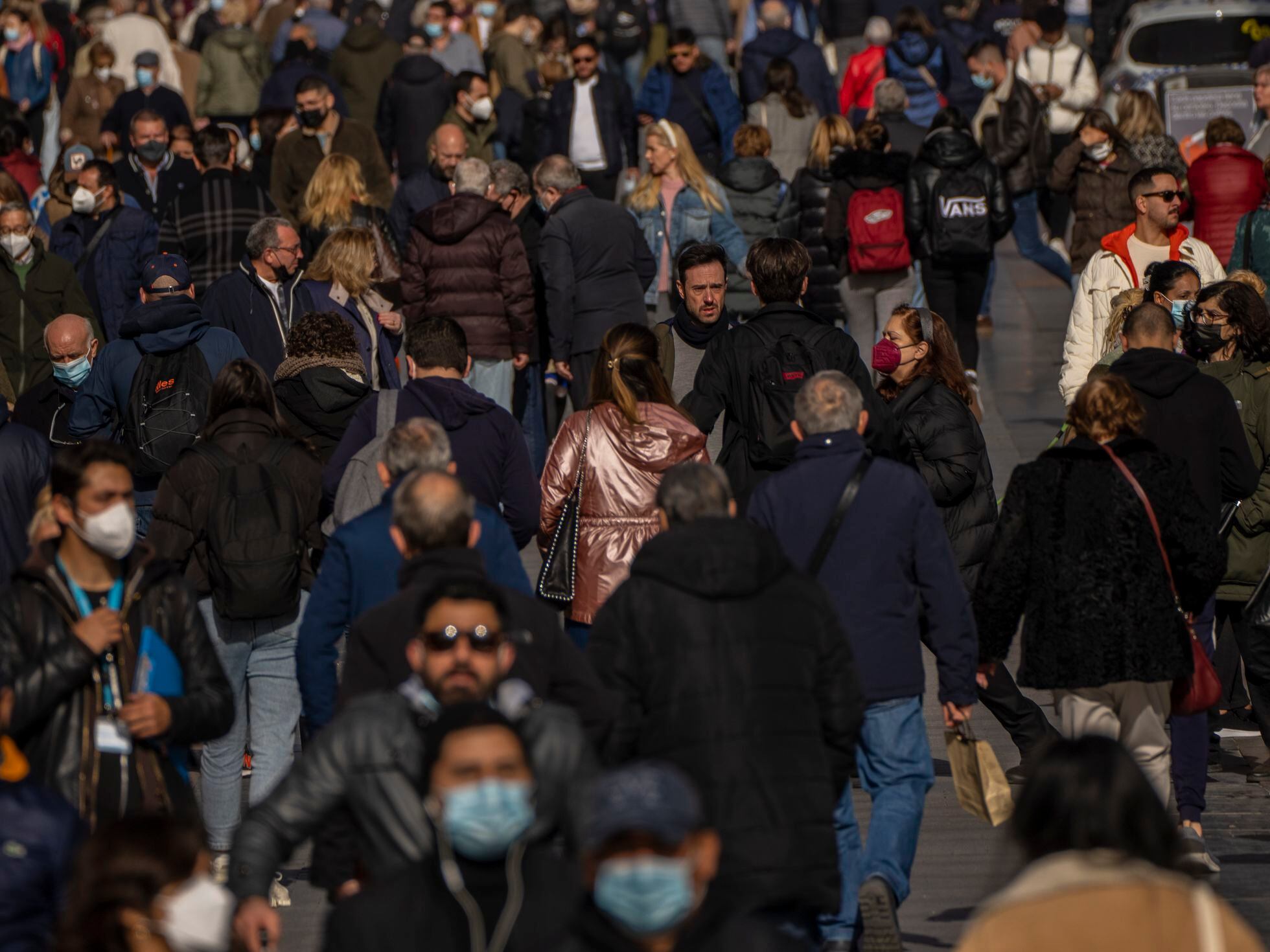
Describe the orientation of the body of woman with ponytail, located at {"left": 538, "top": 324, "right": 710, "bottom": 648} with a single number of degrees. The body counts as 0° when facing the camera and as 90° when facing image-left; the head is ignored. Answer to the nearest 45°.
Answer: approximately 180°

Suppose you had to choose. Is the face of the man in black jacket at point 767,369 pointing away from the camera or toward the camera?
away from the camera

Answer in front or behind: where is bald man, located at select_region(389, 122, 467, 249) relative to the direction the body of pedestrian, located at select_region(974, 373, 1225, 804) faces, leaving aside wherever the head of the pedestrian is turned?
in front

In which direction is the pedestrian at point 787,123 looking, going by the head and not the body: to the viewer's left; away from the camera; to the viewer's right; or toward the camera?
away from the camera

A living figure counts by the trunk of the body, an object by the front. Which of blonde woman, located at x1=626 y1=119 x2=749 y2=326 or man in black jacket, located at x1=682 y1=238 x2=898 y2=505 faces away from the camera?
the man in black jacket

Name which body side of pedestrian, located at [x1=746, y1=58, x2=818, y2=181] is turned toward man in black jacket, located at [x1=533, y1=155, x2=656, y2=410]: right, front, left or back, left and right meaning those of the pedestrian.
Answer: back

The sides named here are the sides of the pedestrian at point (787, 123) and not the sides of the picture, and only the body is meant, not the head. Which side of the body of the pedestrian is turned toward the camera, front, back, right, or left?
back

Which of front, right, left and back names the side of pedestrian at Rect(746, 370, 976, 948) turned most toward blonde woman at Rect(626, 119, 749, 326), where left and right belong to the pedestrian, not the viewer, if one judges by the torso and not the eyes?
front

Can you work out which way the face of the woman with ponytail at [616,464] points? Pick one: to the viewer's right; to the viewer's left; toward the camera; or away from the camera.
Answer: away from the camera

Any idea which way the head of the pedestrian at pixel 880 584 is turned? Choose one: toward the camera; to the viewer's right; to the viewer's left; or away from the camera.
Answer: away from the camera

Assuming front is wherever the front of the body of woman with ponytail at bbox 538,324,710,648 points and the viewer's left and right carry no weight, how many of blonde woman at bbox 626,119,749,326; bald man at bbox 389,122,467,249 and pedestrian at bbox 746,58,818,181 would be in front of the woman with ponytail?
3

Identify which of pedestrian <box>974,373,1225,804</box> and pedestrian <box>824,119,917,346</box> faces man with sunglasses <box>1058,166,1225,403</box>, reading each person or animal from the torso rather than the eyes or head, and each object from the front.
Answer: pedestrian <box>974,373,1225,804</box>

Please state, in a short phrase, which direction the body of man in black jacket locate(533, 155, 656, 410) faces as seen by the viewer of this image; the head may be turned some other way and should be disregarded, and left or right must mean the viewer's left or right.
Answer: facing away from the viewer and to the left of the viewer

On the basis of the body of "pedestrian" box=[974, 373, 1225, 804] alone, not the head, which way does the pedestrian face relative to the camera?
away from the camera

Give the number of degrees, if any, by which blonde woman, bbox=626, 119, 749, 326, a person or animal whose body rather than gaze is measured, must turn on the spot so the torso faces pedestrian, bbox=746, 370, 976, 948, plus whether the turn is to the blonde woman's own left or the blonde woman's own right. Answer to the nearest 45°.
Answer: approximately 45° to the blonde woman's own left

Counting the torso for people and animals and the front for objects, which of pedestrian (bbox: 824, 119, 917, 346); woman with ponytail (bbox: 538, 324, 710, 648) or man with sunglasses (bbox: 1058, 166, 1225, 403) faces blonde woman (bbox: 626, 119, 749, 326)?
the woman with ponytail
